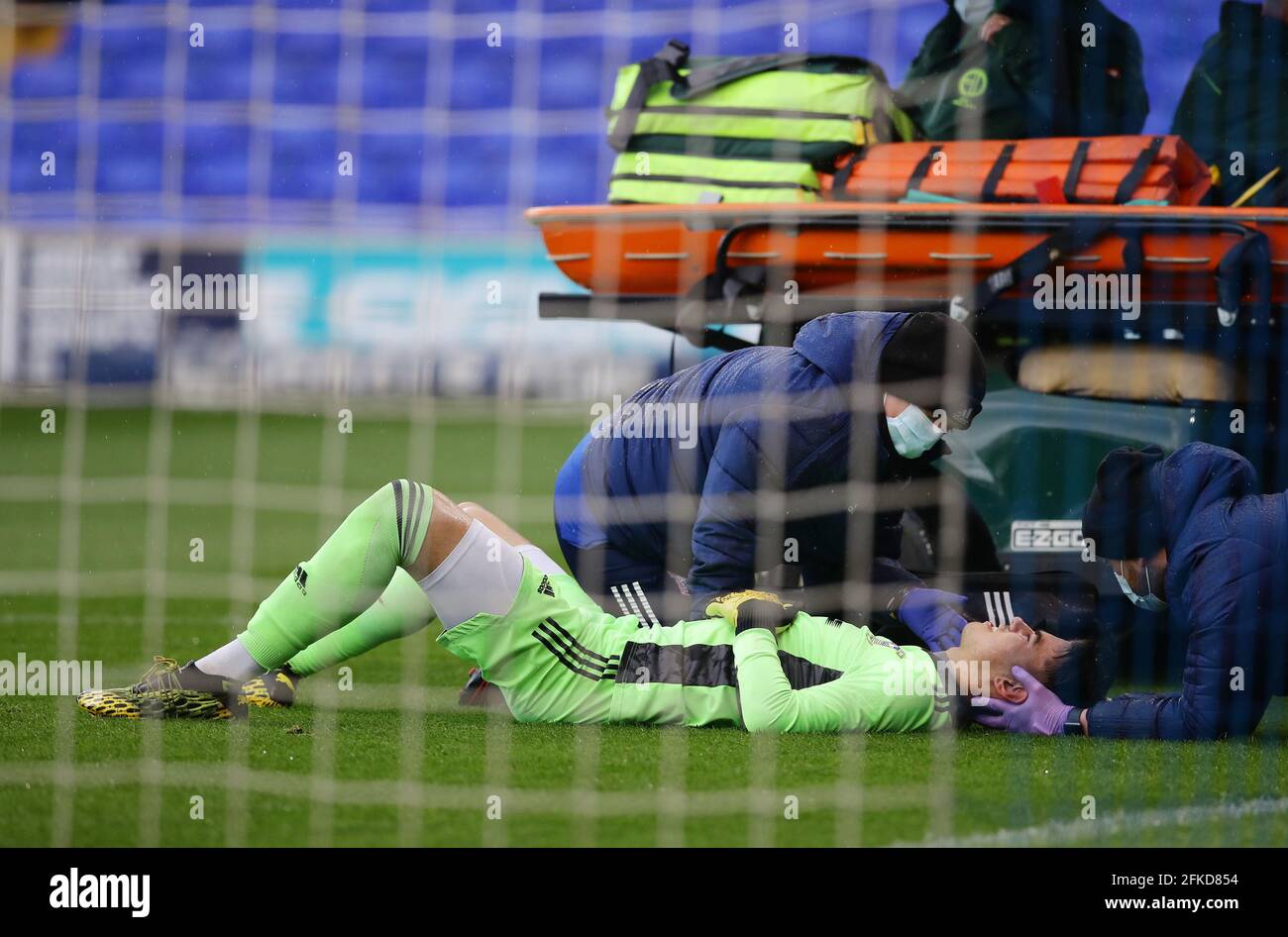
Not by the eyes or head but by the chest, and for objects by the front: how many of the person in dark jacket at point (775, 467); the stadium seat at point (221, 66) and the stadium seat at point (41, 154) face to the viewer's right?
1

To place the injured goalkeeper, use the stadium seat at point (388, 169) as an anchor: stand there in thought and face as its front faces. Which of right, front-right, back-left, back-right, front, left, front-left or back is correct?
front

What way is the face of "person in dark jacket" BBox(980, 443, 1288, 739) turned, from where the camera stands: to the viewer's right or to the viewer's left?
to the viewer's left

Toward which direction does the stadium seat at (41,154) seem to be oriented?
toward the camera

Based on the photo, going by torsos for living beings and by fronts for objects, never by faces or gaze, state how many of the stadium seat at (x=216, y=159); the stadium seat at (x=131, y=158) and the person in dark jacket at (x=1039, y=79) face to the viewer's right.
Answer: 0

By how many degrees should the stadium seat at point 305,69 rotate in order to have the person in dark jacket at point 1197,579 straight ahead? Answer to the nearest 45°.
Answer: approximately 45° to its left

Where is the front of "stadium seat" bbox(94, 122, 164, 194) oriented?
toward the camera

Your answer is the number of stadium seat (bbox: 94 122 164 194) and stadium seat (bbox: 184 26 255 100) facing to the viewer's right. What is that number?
0

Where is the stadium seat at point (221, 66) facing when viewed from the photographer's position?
facing the viewer

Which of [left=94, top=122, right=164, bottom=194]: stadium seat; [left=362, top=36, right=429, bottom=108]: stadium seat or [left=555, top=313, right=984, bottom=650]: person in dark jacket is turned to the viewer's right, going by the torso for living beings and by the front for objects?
the person in dark jacket

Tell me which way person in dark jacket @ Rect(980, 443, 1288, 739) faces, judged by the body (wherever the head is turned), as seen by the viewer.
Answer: to the viewer's left

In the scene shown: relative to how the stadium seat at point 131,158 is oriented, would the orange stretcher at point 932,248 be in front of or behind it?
in front
